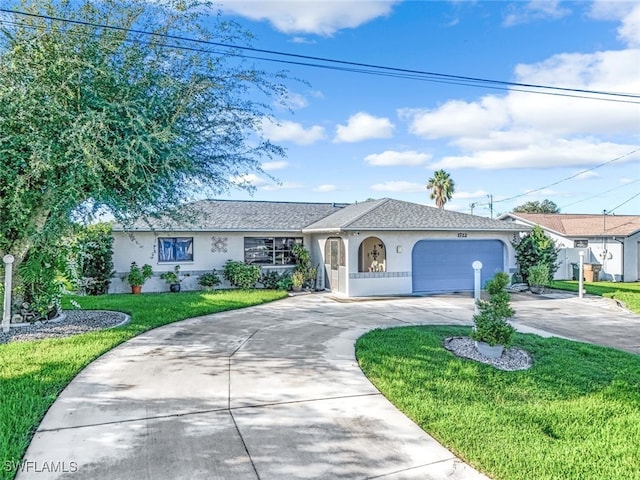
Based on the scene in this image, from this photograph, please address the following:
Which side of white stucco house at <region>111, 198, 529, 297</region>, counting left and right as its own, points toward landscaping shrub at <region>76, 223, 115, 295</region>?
right

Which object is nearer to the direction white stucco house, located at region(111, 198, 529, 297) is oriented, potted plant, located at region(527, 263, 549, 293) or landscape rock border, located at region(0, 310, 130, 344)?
the landscape rock border

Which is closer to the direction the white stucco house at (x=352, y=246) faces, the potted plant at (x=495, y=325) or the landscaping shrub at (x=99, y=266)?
the potted plant

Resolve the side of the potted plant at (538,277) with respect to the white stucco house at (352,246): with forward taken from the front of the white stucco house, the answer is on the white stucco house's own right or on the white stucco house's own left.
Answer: on the white stucco house's own left

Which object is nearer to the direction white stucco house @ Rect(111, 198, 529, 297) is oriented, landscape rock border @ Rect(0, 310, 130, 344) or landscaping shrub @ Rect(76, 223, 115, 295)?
the landscape rock border

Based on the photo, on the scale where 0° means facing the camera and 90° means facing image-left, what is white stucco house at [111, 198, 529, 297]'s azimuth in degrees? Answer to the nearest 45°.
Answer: approximately 0°

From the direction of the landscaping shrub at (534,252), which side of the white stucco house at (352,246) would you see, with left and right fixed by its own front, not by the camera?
left
